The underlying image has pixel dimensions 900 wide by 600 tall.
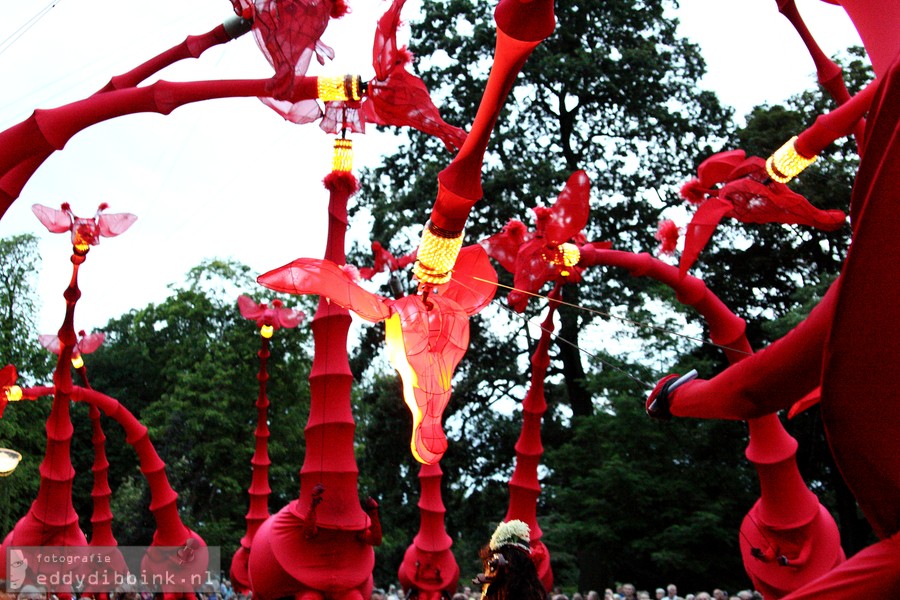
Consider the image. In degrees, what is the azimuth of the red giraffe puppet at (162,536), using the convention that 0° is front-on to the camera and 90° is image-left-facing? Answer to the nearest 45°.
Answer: approximately 90°

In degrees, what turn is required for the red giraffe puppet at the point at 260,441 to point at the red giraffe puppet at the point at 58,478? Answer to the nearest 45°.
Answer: approximately 90° to its right

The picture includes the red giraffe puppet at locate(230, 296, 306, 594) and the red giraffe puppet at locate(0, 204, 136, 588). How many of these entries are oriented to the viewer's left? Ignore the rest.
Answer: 0

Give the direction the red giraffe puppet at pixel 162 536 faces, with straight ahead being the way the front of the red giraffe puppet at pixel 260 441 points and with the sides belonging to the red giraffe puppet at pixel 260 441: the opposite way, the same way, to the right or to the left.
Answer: to the right

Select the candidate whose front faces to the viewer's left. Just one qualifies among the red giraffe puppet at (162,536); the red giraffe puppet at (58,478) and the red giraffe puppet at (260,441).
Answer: the red giraffe puppet at (162,536)

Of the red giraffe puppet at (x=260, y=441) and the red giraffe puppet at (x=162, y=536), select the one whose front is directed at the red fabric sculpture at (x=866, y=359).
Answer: the red giraffe puppet at (x=260, y=441)

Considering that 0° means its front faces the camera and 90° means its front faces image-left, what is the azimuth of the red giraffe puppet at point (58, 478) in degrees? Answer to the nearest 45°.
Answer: approximately 0°

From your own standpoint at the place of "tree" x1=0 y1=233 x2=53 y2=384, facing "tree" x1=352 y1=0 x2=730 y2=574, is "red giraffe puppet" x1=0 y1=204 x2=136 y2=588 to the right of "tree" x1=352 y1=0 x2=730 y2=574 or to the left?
right

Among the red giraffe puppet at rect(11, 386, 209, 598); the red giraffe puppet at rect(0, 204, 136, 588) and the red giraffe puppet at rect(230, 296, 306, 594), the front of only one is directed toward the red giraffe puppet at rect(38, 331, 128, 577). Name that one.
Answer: the red giraffe puppet at rect(11, 386, 209, 598)
